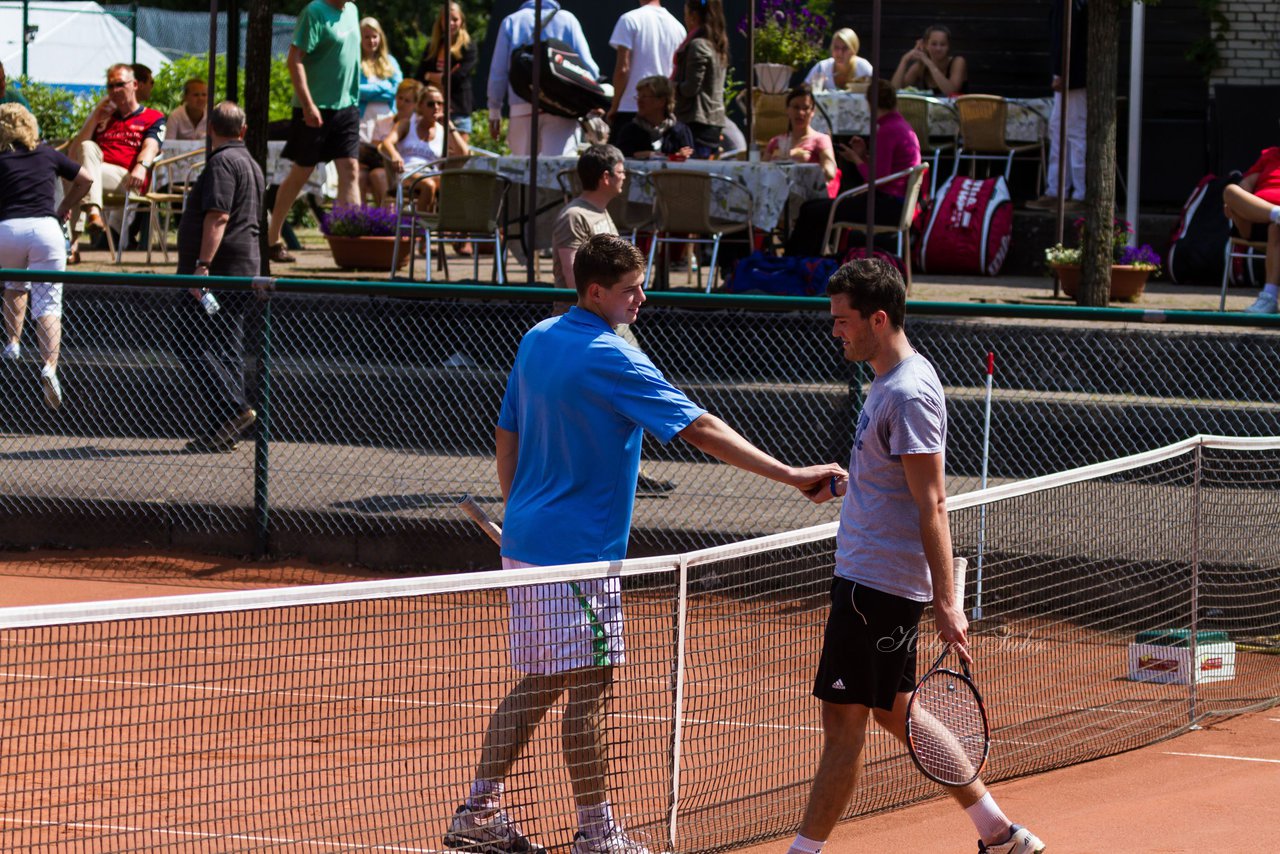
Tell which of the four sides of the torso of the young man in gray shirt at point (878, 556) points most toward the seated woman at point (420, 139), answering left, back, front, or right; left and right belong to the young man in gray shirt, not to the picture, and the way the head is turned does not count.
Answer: right

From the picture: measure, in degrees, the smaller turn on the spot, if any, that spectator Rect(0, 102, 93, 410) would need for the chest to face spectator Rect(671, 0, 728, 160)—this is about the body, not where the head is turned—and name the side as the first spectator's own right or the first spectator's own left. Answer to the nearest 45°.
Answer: approximately 90° to the first spectator's own right

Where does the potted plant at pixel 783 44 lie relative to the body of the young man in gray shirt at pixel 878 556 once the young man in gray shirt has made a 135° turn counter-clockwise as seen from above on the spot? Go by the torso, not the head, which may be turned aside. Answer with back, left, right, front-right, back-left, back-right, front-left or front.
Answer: back-left

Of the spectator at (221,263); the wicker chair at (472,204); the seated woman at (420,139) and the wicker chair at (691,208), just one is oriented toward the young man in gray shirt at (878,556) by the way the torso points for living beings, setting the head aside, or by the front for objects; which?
the seated woman

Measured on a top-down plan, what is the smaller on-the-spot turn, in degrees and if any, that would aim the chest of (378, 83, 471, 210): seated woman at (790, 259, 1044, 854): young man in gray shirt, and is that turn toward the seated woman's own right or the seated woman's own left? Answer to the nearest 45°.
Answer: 0° — they already face them

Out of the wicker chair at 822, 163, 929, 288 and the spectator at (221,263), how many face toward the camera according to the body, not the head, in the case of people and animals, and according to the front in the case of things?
0

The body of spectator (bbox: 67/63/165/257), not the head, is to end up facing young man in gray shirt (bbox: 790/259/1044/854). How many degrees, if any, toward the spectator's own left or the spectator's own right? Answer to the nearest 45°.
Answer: approximately 45° to the spectator's own left

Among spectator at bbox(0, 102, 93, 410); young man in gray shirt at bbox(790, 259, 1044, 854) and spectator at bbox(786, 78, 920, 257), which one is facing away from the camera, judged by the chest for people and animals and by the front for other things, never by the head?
spectator at bbox(0, 102, 93, 410)

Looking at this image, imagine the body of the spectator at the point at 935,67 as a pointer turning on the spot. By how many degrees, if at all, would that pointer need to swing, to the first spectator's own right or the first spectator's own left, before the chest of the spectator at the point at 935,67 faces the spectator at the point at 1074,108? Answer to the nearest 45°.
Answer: approximately 45° to the first spectator's own left

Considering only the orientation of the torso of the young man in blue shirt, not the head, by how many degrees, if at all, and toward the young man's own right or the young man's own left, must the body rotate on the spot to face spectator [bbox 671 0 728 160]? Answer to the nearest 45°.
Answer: approximately 45° to the young man's own left

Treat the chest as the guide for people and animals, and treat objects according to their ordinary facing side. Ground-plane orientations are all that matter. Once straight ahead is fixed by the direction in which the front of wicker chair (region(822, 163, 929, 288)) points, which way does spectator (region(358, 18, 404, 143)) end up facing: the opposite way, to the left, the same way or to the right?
to the left

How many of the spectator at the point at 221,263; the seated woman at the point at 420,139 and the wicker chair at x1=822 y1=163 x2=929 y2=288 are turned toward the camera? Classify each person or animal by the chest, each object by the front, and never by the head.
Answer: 1

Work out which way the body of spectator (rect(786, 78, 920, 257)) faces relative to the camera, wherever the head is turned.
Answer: to the viewer's left

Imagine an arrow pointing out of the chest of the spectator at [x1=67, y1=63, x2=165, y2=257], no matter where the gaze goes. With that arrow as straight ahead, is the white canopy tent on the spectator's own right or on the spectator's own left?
on the spectator's own right
